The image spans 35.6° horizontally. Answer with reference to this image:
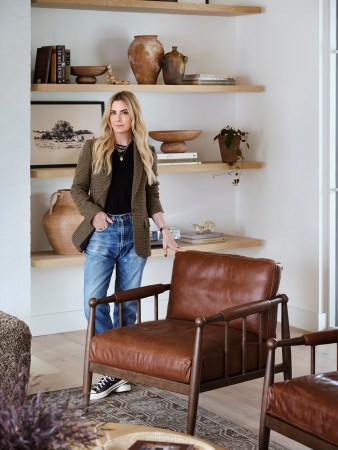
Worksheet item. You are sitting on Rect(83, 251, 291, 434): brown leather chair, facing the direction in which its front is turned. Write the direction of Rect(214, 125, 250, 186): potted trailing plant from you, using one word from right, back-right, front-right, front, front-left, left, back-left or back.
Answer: back-right

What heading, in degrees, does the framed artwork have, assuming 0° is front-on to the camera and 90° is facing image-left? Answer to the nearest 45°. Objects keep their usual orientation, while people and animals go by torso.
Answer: approximately 0°

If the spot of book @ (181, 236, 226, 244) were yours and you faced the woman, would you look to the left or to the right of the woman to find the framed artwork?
right

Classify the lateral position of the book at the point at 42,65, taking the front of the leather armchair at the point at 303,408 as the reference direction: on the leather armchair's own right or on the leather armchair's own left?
on the leather armchair's own right

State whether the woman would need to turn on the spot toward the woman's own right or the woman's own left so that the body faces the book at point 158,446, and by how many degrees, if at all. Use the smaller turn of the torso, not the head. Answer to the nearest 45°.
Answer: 0° — they already face it

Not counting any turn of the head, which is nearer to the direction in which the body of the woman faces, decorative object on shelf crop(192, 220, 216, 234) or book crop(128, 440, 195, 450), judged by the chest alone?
the book

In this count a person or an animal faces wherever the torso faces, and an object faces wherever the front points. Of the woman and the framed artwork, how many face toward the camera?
2

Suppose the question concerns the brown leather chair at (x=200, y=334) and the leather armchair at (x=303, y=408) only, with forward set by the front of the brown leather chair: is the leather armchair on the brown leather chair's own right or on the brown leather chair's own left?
on the brown leather chair's own left
